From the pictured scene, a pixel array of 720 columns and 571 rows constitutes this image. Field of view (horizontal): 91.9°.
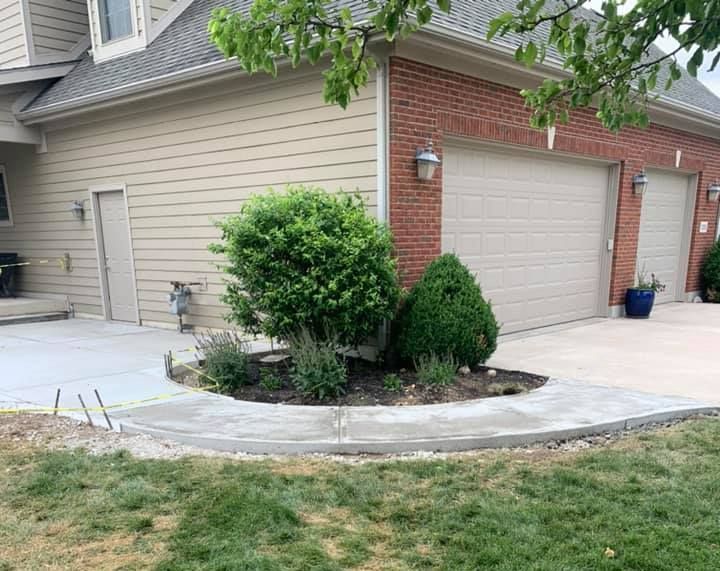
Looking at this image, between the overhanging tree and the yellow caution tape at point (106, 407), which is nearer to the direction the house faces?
the overhanging tree

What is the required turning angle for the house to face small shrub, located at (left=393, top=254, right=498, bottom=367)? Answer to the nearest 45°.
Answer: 0° — it already faces it

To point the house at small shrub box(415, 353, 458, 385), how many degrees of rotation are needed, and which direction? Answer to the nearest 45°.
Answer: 0° — it already faces it

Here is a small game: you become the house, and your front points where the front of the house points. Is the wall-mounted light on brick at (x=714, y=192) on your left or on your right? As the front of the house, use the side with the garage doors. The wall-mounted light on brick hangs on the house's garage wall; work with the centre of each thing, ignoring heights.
on your left

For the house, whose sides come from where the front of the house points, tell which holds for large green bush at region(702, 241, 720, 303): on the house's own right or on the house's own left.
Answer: on the house's own left

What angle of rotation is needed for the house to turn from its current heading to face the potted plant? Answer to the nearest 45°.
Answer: approximately 45° to its left

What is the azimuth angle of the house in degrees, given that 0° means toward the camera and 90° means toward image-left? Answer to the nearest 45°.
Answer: approximately 315°

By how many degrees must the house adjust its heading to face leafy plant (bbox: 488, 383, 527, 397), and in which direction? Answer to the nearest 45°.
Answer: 0° — it already faces it
